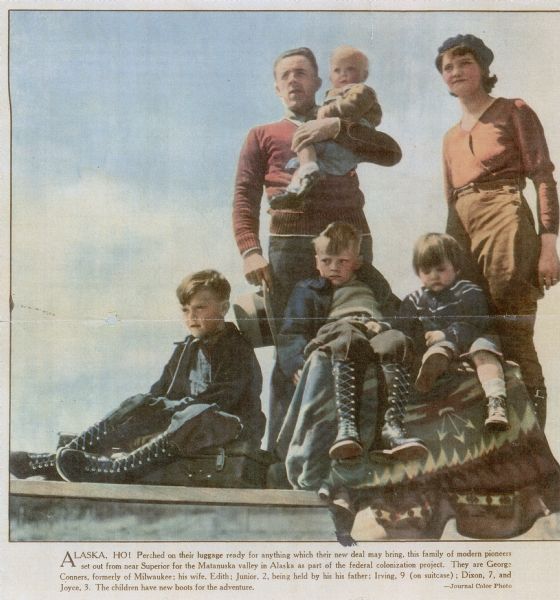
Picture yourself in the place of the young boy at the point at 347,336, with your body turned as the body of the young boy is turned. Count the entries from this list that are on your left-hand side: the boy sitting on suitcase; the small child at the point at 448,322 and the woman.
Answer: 2

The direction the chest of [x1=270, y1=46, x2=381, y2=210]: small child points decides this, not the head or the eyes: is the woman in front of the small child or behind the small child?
behind

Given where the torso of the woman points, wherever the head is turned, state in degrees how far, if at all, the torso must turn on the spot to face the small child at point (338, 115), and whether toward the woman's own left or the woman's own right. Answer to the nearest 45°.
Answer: approximately 45° to the woman's own right

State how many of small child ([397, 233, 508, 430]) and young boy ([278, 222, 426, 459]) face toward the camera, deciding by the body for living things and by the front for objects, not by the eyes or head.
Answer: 2

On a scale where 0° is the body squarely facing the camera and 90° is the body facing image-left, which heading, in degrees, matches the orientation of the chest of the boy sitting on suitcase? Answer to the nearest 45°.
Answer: approximately 45°

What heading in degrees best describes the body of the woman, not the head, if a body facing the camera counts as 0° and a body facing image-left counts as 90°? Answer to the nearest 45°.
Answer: approximately 45°

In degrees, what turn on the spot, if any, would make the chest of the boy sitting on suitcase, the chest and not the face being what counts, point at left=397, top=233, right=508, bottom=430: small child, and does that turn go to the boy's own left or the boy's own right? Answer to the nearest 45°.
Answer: approximately 135° to the boy's own left

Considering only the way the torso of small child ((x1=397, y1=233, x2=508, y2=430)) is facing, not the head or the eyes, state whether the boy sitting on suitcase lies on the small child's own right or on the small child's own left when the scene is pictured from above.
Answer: on the small child's own right

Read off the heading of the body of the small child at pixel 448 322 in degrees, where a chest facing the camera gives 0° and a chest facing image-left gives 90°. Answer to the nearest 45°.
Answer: approximately 0°
